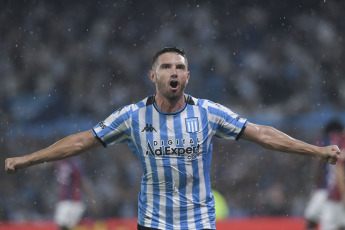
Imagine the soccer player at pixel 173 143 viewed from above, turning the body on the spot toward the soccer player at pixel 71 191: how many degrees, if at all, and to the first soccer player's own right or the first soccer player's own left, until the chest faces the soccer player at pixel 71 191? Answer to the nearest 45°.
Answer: approximately 180°

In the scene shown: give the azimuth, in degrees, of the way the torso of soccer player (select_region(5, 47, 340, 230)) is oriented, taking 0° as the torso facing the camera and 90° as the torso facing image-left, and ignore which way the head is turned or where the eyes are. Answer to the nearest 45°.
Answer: approximately 0°
